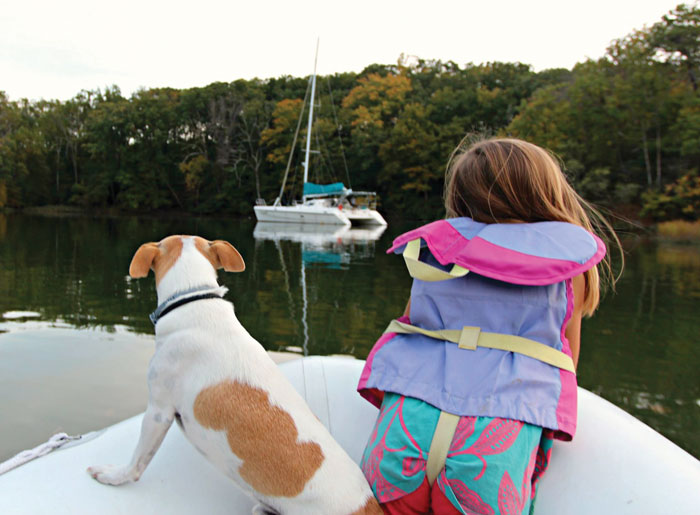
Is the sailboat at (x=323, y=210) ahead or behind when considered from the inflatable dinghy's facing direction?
ahead

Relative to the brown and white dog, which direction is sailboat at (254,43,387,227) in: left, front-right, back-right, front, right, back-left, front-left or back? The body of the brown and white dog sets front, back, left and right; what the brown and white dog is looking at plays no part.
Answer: front-right

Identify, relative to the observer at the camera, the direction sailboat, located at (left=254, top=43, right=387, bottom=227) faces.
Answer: facing away from the viewer and to the left of the viewer

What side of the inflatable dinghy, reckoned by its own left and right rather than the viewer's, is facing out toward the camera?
back

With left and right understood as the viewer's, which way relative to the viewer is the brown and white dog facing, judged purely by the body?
facing away from the viewer and to the left of the viewer

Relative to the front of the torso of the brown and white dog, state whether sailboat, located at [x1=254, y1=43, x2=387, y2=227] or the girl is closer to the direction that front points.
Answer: the sailboat

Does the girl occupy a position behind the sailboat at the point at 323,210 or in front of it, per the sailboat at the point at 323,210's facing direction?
behind

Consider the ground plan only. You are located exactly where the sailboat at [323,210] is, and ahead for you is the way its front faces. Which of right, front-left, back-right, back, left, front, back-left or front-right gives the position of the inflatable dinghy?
back-left

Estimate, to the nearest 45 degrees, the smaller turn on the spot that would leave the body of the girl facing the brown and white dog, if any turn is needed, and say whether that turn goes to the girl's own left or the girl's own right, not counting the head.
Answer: approximately 90° to the girl's own left

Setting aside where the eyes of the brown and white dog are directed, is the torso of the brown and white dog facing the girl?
no

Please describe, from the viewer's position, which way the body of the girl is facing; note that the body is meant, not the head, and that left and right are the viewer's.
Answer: facing away from the viewer

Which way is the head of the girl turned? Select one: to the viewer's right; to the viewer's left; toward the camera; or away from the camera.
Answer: away from the camera
